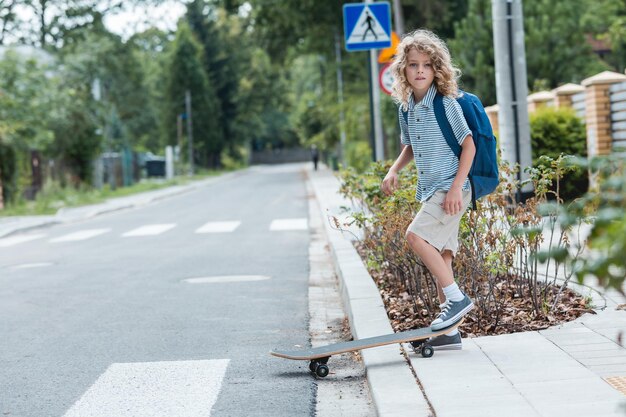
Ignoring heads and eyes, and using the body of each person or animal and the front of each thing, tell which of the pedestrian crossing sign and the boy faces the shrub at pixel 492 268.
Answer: the pedestrian crossing sign

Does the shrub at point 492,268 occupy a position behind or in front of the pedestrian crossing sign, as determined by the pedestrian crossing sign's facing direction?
in front

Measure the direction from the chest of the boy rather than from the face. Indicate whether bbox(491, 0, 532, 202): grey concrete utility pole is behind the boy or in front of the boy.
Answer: behind

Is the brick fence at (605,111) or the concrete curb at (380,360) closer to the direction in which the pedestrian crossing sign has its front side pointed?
the concrete curb

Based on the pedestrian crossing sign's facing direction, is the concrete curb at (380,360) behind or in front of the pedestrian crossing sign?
in front

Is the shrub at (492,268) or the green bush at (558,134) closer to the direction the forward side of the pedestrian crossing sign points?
the shrub

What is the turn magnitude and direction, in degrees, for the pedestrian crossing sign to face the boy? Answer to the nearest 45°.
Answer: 0° — it already faces them

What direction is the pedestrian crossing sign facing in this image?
toward the camera

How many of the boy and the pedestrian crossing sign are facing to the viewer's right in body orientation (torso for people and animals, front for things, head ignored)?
0

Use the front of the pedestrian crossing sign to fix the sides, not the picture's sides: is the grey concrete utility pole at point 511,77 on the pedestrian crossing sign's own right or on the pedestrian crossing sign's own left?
on the pedestrian crossing sign's own left

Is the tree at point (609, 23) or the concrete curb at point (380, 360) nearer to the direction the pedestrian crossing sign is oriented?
the concrete curb

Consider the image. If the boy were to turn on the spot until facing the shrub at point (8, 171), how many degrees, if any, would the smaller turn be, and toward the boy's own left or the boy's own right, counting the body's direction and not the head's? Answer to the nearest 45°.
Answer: approximately 90° to the boy's own right

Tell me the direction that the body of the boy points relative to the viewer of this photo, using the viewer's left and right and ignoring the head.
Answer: facing the viewer and to the left of the viewer
